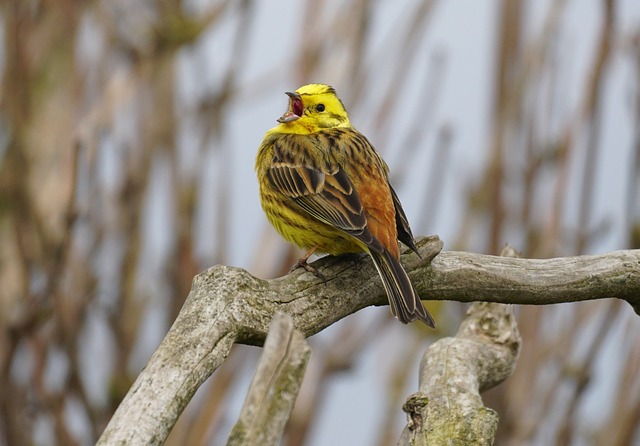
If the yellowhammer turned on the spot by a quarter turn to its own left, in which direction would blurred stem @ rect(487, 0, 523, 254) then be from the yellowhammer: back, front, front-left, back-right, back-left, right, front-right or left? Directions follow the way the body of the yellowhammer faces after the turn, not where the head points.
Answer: back

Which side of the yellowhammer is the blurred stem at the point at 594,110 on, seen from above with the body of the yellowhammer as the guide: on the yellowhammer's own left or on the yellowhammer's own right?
on the yellowhammer's own right
